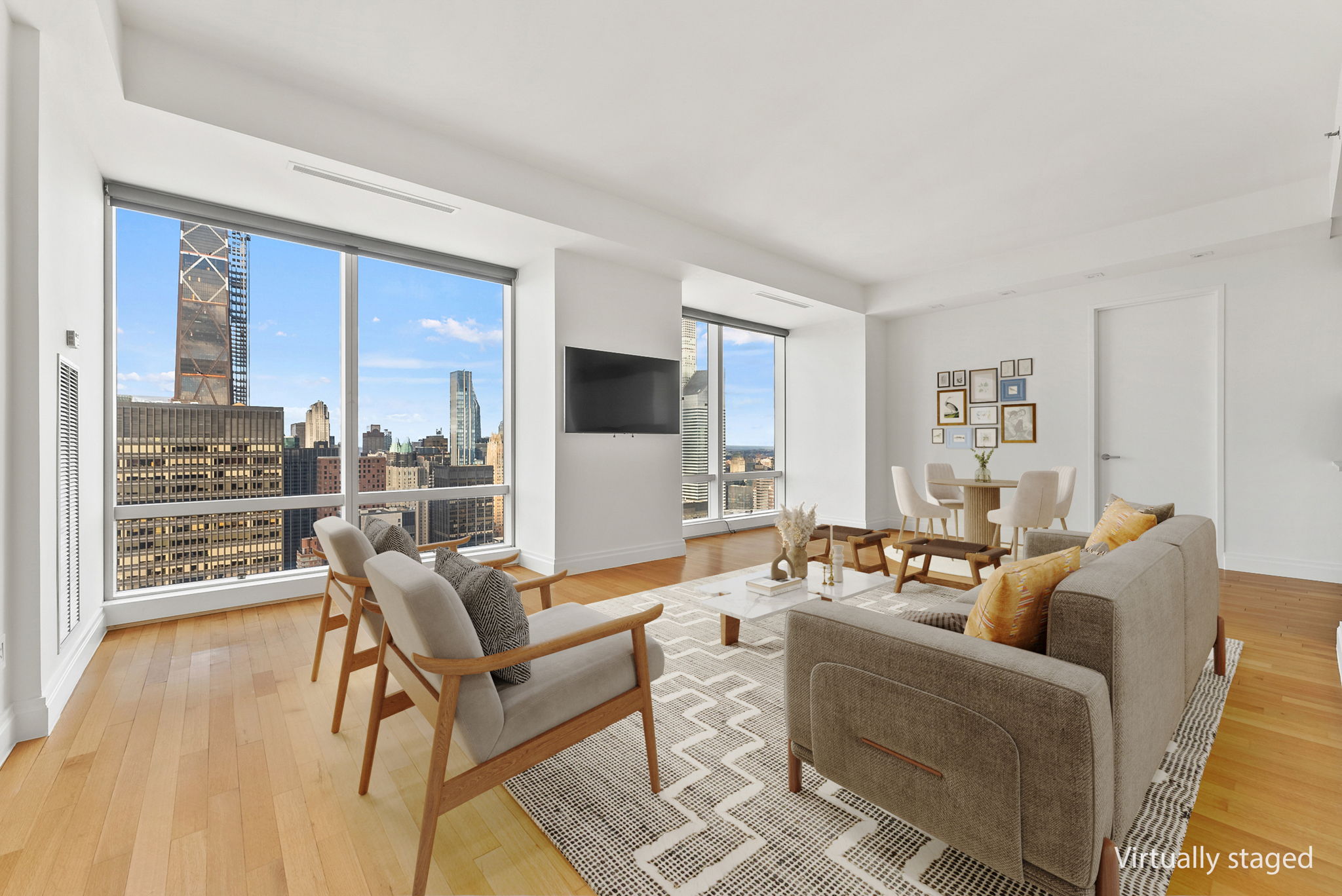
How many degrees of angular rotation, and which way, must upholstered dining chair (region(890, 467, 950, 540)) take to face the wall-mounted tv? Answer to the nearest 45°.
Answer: approximately 135° to its right

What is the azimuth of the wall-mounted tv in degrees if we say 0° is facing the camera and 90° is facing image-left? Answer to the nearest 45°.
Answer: approximately 315°

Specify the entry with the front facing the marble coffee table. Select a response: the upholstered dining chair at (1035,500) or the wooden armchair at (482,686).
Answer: the wooden armchair

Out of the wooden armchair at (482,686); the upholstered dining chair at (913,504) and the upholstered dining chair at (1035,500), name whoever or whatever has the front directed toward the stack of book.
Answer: the wooden armchair

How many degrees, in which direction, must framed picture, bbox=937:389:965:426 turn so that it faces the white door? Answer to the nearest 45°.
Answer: approximately 90° to its left

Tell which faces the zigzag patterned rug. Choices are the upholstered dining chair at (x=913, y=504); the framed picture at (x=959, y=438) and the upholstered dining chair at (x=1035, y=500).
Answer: the framed picture

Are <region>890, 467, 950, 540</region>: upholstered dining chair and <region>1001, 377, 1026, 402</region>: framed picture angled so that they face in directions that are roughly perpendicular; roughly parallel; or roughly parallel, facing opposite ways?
roughly perpendicular

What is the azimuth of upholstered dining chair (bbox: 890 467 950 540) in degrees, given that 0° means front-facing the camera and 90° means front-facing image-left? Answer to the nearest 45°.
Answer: approximately 270°

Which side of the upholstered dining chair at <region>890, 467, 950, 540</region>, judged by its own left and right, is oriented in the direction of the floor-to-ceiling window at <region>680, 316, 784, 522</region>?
back

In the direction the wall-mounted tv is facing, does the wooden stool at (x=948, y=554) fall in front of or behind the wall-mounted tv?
in front

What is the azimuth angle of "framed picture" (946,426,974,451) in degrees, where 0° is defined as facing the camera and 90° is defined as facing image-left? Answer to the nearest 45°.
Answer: approximately 0°

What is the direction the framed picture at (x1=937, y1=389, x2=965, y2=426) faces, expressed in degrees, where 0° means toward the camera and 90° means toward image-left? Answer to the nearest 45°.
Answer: approximately 0°

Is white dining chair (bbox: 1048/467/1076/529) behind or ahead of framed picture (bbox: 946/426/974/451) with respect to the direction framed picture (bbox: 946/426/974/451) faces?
ahead

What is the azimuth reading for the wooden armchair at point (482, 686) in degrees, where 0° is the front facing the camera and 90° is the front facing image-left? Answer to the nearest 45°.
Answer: approximately 225°

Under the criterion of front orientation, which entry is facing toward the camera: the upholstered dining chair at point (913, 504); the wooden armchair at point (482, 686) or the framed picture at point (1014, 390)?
the framed picture

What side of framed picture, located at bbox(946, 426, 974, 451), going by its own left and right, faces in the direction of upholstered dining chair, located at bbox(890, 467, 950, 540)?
front
